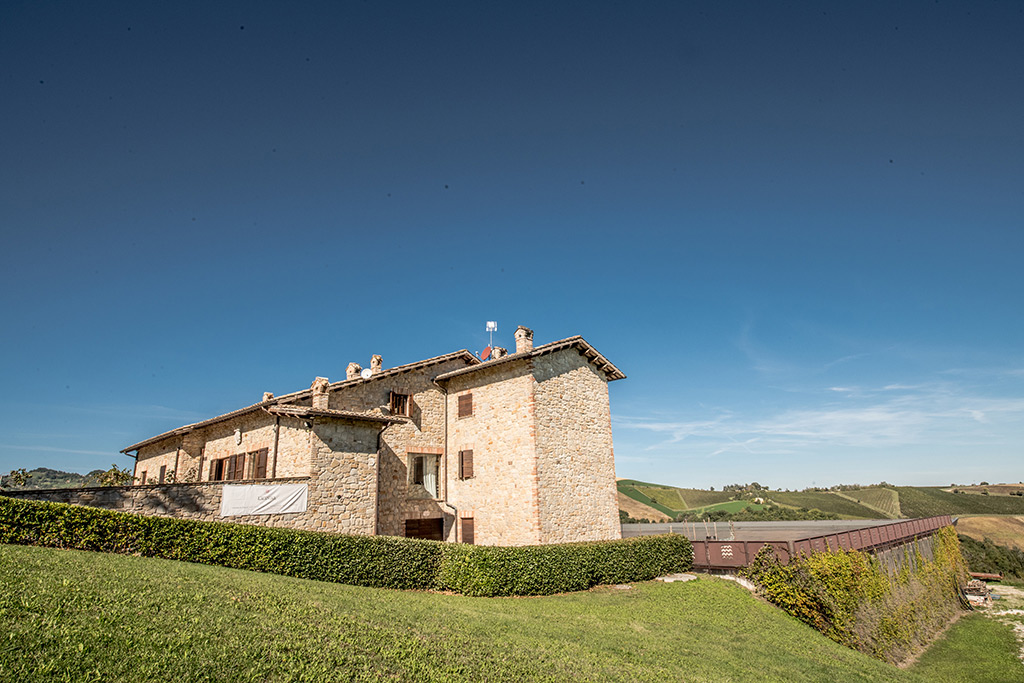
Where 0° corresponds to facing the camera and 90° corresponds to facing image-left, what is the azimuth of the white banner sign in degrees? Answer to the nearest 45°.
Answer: approximately 0°

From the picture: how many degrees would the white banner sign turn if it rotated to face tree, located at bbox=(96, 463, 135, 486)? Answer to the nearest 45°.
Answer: approximately 135° to its right

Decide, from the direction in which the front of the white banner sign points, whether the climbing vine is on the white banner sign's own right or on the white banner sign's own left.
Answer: on the white banner sign's own left

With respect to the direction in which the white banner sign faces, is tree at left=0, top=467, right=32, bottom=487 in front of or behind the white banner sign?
behind

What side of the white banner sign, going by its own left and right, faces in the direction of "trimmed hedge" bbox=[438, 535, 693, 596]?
left
